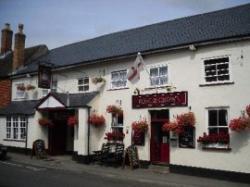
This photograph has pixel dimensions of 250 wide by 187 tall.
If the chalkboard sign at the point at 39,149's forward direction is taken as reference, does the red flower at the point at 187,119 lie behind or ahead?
ahead

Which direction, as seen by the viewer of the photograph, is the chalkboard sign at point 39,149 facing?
facing the viewer and to the right of the viewer

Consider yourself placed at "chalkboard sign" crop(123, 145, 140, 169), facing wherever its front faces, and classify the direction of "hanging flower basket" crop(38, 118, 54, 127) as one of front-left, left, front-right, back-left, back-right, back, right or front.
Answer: back

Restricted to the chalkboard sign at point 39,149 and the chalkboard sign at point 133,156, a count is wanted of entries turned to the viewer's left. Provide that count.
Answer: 0

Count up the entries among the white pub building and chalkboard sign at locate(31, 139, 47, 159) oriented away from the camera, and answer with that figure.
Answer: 0

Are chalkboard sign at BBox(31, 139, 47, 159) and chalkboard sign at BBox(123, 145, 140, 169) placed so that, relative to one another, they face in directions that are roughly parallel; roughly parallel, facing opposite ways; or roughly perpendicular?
roughly parallel

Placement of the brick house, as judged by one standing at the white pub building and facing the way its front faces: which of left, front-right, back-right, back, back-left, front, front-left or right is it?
right

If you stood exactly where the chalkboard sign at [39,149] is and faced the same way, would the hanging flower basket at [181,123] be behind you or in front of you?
in front

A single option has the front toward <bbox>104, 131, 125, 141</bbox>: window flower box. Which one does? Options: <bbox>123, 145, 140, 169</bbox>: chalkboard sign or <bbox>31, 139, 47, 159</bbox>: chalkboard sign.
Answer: <bbox>31, 139, 47, 159</bbox>: chalkboard sign

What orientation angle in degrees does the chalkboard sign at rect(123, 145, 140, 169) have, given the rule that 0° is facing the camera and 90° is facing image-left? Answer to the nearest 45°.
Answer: approximately 315°
